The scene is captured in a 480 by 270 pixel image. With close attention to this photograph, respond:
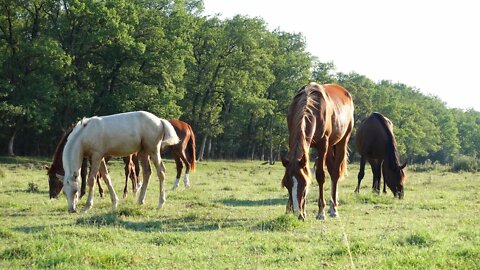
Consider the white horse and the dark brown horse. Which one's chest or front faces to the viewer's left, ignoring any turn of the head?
the white horse

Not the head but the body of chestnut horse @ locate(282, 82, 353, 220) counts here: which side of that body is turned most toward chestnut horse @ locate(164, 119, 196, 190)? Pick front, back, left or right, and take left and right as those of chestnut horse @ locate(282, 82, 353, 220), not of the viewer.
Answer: right

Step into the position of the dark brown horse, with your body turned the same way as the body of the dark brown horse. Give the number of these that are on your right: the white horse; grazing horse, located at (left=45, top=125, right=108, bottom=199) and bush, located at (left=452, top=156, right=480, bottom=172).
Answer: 2

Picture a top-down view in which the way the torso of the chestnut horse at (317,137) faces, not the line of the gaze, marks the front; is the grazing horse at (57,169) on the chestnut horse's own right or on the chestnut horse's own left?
on the chestnut horse's own right

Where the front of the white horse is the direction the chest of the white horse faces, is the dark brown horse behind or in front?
behind

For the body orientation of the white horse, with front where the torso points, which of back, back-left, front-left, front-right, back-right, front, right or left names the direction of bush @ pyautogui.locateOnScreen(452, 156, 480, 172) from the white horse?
back-right

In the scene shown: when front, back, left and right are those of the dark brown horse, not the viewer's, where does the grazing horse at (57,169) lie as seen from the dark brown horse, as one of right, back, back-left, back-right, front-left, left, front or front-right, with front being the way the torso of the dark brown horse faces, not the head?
right

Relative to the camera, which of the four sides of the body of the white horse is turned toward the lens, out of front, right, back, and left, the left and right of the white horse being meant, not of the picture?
left

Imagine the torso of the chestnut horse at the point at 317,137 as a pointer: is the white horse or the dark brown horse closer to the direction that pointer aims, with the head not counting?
the white horse

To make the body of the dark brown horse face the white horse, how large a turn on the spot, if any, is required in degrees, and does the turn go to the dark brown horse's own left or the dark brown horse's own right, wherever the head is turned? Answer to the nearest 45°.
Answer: approximately 90° to the dark brown horse's own right

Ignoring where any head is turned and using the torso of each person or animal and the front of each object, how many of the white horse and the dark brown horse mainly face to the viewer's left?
1

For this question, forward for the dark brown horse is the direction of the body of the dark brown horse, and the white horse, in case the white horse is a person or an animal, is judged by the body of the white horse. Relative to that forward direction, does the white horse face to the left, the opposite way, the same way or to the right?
to the right

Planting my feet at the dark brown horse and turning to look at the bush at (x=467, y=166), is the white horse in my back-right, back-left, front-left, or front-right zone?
back-left

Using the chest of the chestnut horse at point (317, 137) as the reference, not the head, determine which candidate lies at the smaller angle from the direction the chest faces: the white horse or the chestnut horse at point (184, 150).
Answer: the white horse
